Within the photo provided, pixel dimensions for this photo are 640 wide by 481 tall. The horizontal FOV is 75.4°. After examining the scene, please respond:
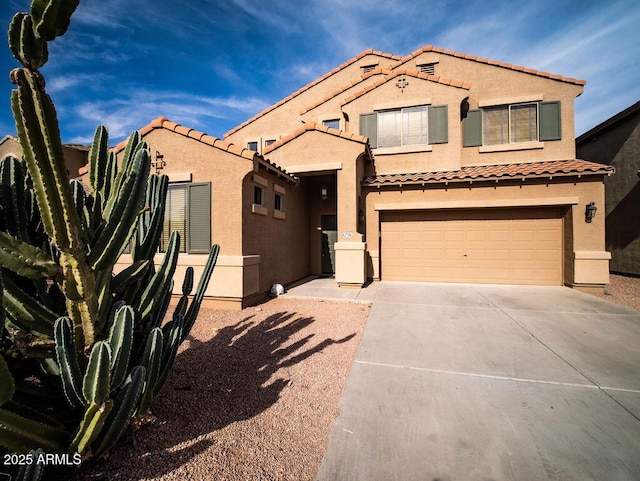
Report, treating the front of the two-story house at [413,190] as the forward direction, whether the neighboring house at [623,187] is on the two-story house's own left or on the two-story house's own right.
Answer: on the two-story house's own left

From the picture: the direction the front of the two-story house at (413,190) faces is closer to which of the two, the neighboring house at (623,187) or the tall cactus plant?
the tall cactus plant

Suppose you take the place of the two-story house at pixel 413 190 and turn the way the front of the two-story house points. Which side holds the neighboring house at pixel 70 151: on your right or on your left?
on your right

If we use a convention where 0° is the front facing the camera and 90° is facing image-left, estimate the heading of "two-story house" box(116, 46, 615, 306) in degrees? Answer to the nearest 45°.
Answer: approximately 0°

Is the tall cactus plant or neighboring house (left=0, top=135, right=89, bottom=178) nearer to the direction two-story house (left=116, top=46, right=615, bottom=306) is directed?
the tall cactus plant
